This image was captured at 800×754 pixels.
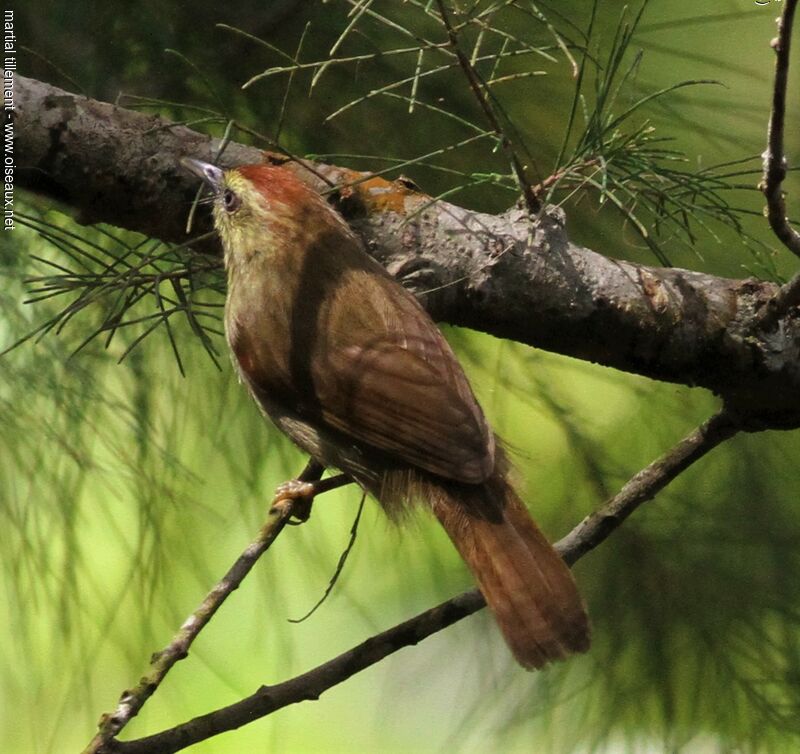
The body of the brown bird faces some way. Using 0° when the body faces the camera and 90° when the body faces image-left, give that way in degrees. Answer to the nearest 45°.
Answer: approximately 90°
